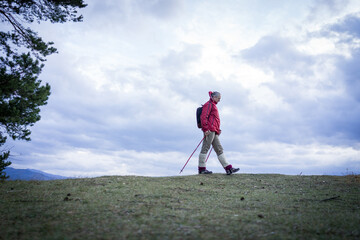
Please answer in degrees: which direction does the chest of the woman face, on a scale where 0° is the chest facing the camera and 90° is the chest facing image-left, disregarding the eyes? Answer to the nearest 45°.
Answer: approximately 270°
